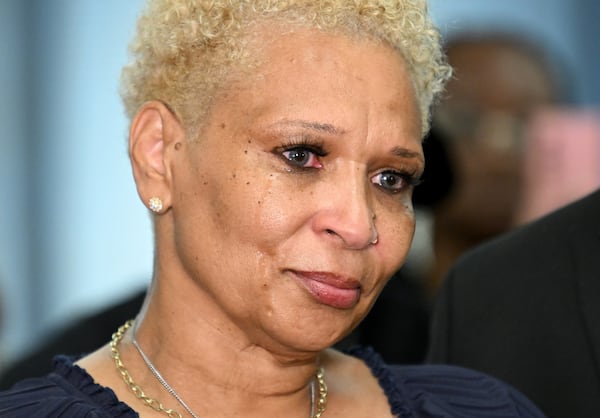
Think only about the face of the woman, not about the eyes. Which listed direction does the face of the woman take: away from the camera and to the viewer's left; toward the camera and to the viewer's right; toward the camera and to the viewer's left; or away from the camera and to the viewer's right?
toward the camera and to the viewer's right

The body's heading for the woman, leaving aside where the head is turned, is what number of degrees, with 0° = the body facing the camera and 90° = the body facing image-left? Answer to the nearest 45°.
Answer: approximately 315°
